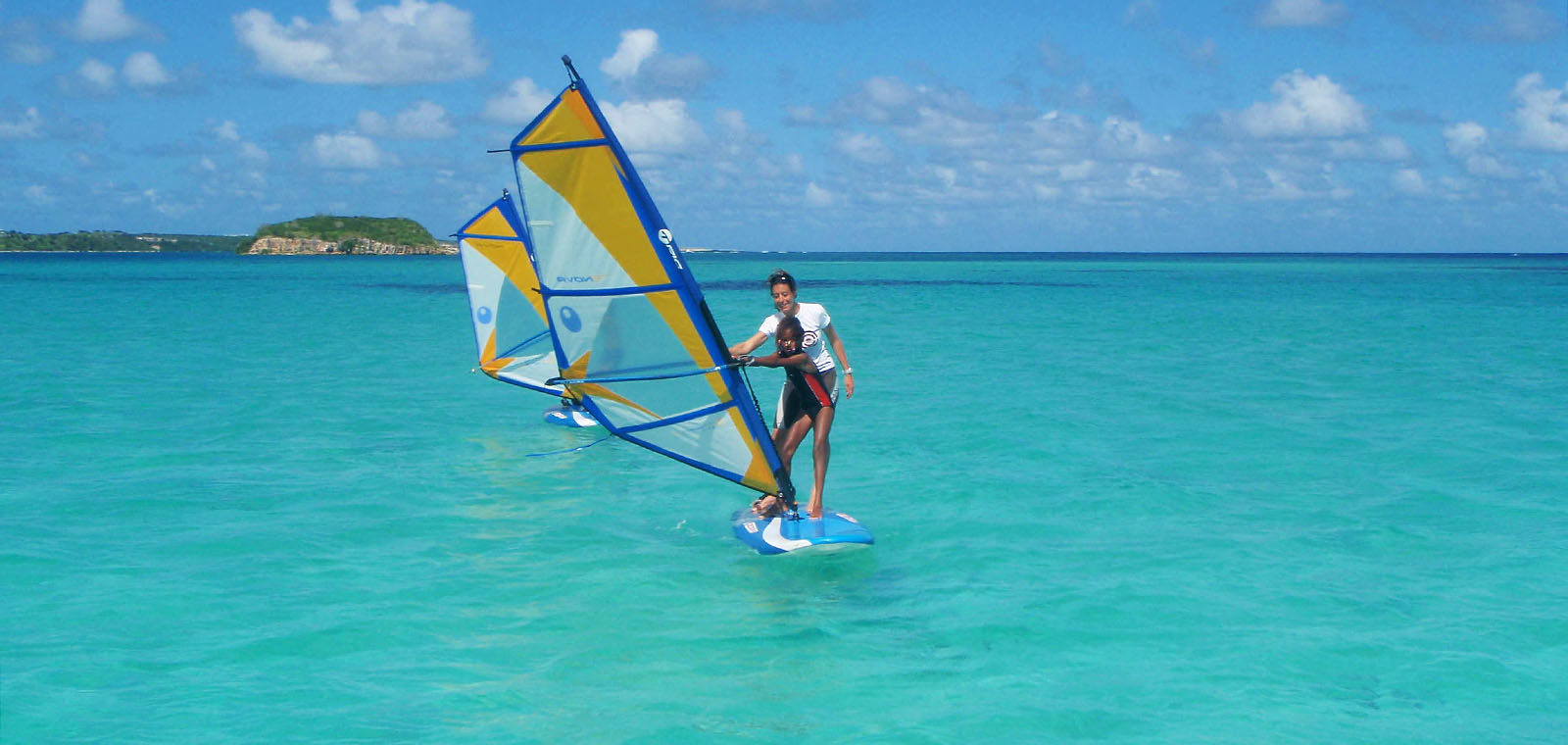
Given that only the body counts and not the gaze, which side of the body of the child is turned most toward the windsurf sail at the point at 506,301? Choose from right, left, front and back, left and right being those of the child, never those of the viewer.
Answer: right

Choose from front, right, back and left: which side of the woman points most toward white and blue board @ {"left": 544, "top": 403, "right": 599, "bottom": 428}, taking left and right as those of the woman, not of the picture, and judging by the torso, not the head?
back
